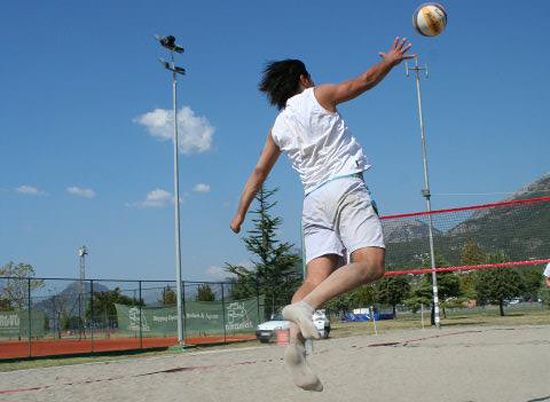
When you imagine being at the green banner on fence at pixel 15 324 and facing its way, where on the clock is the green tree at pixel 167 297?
The green tree is roughly at 8 o'clock from the green banner on fence.

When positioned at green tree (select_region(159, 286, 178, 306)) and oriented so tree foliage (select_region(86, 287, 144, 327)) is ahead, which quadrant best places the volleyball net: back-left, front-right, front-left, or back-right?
back-left

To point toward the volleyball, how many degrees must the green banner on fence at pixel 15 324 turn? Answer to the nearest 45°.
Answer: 0° — it already faces it

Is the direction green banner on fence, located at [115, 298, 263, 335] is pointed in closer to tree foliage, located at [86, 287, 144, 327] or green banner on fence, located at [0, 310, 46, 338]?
the green banner on fence

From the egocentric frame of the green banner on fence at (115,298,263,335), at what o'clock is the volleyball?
The volleyball is roughly at 12 o'clock from the green banner on fence.

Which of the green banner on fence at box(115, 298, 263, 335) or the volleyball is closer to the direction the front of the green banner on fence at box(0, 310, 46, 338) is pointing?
the volleyball

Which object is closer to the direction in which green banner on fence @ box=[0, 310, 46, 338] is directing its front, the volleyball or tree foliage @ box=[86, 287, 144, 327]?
the volleyball

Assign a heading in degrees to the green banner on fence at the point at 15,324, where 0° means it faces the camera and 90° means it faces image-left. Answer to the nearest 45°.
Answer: approximately 0°

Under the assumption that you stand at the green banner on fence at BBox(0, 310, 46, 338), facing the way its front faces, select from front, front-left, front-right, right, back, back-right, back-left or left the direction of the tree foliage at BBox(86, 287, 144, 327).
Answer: back-left

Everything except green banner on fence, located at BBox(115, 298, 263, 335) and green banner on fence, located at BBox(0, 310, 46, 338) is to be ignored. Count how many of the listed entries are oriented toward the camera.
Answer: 2

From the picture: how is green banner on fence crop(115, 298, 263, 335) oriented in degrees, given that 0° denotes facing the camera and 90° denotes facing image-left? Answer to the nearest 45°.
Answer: approximately 0°
